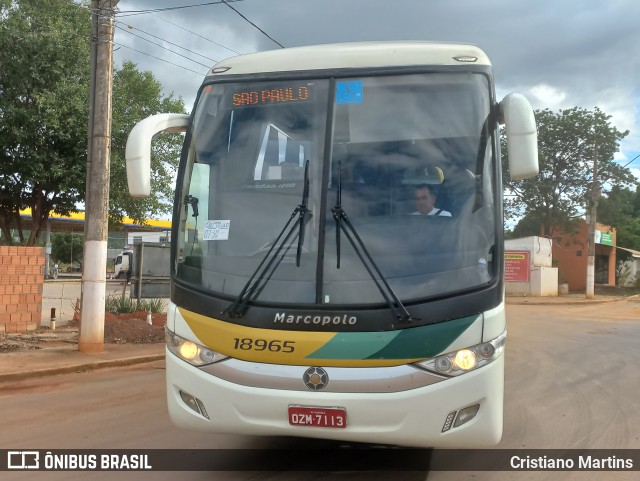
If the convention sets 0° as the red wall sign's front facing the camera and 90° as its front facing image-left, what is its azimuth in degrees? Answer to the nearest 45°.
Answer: approximately 0°

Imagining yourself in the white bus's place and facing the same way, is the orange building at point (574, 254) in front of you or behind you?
behind

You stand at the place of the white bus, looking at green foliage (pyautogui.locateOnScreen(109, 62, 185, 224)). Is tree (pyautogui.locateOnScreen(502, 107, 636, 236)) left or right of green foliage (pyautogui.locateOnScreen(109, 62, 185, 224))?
right

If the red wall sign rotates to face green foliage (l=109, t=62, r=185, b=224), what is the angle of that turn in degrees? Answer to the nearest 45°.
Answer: approximately 45° to its right

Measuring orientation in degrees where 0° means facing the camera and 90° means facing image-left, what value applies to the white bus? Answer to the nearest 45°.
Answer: approximately 0°

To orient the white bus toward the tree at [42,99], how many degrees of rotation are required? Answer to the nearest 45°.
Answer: approximately 135° to its right

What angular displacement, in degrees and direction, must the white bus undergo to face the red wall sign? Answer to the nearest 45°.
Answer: approximately 180°

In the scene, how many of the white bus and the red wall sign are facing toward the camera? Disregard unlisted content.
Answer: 2
